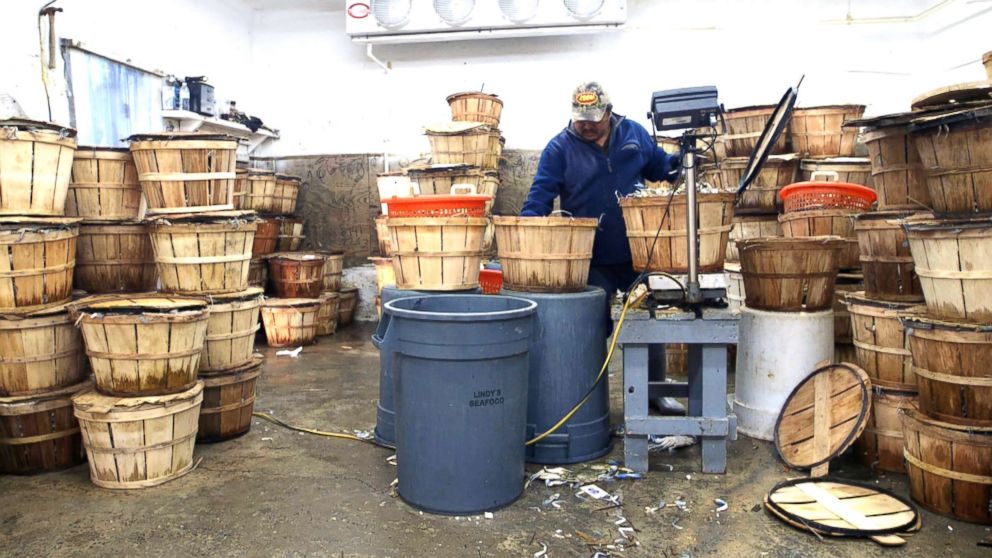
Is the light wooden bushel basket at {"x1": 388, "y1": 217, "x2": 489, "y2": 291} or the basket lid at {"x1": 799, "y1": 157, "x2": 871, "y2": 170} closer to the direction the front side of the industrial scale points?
the basket lid

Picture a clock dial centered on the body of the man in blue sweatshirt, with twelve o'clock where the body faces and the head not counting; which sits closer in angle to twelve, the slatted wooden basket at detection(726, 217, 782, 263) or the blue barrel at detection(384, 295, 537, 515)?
the blue barrel

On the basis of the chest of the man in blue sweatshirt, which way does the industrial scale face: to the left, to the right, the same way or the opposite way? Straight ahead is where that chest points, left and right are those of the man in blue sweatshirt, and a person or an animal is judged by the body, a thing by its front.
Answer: the opposite way

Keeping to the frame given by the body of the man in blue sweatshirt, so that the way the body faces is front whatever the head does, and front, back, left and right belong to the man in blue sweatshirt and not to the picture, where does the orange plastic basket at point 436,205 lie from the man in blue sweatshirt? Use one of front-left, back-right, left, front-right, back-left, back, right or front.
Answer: front-right

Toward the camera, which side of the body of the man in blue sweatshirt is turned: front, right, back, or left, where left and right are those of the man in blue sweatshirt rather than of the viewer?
front

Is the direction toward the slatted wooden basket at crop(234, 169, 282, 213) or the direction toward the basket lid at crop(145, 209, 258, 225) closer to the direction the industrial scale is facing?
the slatted wooden basket

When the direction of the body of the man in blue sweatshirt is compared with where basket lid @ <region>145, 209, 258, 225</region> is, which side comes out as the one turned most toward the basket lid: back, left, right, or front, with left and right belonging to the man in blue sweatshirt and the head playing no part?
right

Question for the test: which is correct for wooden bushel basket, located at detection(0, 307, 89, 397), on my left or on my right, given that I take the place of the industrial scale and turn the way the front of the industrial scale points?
on my left

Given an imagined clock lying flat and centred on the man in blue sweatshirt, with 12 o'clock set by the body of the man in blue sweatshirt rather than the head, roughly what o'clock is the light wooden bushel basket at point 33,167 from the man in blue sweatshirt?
The light wooden bushel basket is roughly at 2 o'clock from the man in blue sweatshirt.

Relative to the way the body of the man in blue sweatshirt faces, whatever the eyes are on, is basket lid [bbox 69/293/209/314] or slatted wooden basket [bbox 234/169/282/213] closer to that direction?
the basket lid

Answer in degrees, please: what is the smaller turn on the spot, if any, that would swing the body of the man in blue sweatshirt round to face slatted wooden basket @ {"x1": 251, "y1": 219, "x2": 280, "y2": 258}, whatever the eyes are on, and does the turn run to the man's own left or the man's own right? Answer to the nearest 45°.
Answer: approximately 135° to the man's own right
